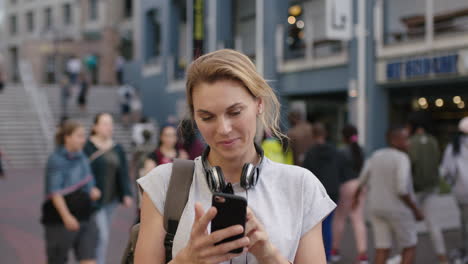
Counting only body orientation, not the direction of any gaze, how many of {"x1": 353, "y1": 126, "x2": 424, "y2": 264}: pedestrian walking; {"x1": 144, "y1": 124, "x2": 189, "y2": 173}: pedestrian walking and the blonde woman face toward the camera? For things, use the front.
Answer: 2

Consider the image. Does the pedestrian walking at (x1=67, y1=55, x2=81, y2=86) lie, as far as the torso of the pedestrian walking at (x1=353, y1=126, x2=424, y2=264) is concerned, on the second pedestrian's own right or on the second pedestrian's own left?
on the second pedestrian's own left

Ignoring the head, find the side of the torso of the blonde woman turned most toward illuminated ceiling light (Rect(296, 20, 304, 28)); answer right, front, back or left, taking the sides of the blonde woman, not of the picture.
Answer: back

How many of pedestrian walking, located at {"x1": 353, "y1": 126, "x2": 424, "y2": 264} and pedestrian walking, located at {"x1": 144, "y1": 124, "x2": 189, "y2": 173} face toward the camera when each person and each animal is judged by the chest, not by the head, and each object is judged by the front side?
1

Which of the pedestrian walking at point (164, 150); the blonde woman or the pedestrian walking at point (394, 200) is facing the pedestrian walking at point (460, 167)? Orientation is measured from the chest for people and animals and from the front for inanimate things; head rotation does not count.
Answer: the pedestrian walking at point (394, 200)

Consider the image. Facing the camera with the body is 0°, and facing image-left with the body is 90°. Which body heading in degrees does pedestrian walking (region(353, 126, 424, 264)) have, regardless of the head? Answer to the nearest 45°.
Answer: approximately 225°

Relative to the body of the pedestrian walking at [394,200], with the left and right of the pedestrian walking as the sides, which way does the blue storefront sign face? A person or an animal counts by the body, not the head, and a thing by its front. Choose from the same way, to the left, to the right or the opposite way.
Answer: the opposite way

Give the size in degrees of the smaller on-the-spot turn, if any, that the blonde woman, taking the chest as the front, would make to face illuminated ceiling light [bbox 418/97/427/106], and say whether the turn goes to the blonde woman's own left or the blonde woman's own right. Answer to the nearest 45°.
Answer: approximately 180°

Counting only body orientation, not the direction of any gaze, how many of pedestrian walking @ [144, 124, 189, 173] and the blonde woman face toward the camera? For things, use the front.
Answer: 2

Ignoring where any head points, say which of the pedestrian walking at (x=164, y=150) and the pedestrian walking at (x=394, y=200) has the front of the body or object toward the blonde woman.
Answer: the pedestrian walking at (x=164, y=150)

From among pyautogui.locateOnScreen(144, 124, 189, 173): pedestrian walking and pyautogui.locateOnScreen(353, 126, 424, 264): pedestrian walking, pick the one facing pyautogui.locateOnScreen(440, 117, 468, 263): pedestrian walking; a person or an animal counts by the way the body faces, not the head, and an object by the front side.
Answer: pyautogui.locateOnScreen(353, 126, 424, 264): pedestrian walking

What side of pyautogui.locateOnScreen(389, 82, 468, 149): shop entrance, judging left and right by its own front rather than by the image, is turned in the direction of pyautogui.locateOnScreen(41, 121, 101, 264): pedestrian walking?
front

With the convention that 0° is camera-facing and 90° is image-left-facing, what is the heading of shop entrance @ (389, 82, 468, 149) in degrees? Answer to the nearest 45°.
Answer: approximately 45°
